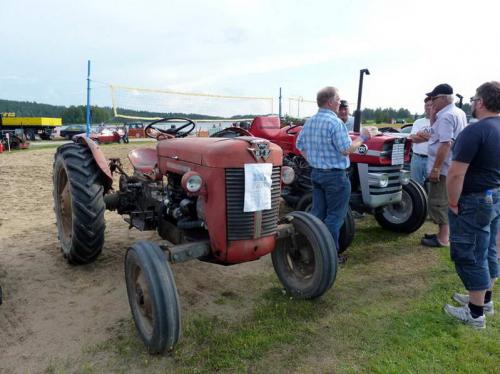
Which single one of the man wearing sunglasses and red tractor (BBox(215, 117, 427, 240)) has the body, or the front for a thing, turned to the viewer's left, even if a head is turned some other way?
the man wearing sunglasses

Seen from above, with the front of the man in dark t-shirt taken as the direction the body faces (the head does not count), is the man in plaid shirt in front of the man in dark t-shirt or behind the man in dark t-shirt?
in front

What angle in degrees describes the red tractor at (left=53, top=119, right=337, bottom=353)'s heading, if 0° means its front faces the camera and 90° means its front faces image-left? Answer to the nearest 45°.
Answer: approximately 315°

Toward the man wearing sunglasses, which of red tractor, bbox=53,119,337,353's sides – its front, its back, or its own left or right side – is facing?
left

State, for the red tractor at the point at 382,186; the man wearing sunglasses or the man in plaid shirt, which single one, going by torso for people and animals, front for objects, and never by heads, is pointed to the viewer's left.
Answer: the man wearing sunglasses

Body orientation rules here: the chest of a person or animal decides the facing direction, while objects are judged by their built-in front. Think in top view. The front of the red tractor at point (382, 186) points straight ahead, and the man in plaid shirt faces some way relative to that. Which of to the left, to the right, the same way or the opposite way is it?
to the left

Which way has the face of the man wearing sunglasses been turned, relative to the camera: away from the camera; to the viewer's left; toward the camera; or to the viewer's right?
to the viewer's left

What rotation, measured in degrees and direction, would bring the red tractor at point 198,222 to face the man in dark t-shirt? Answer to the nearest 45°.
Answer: approximately 45° to its left

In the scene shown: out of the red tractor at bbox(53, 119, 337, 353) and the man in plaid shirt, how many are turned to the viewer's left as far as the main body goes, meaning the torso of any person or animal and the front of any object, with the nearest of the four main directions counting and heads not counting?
0

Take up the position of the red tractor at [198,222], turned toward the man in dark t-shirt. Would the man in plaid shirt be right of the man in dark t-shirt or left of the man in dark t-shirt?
left

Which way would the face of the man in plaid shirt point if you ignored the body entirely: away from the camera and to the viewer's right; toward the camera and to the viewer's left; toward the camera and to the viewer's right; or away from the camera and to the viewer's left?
away from the camera and to the viewer's right

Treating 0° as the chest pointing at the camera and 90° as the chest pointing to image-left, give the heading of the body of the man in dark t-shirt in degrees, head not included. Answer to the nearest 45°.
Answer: approximately 135°

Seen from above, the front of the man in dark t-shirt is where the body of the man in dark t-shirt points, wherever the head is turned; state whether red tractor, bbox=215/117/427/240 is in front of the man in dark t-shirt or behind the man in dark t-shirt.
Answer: in front

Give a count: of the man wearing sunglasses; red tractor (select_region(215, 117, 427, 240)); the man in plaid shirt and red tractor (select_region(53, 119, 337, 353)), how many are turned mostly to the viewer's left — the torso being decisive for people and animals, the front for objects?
1

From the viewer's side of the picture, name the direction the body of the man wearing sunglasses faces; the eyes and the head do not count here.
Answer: to the viewer's left
